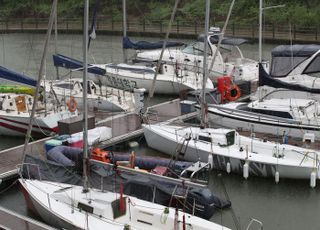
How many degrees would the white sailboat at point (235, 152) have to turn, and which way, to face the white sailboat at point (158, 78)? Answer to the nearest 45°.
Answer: approximately 45° to its right

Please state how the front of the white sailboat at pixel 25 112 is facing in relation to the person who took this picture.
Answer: facing away from the viewer and to the left of the viewer

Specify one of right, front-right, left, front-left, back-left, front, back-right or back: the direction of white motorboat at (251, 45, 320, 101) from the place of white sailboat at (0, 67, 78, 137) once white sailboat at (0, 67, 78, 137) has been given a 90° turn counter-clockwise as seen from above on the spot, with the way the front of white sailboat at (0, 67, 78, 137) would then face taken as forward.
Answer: back-left

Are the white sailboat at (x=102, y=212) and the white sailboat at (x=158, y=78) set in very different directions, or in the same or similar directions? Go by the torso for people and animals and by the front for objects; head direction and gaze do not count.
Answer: same or similar directions

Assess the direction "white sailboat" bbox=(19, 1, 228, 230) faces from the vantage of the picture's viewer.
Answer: facing away from the viewer and to the left of the viewer

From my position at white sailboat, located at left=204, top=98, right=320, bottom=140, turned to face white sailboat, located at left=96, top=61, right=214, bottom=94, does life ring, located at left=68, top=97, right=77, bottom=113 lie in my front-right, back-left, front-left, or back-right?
front-left

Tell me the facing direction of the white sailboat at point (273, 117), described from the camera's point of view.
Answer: facing away from the viewer and to the left of the viewer

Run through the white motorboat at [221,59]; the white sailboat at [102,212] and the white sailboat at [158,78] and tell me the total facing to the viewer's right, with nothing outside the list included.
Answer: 0

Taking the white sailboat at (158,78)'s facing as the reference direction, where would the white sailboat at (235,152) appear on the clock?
the white sailboat at (235,152) is roughly at 7 o'clock from the white sailboat at (158,78).

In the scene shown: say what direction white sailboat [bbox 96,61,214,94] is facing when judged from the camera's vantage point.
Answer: facing away from the viewer and to the left of the viewer
